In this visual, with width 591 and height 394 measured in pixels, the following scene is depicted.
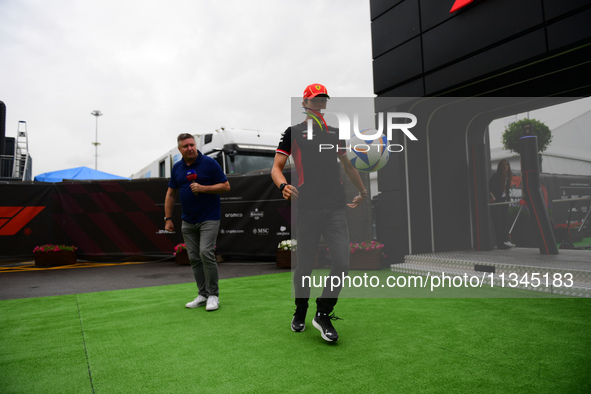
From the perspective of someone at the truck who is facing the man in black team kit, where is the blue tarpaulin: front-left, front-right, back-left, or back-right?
back-right

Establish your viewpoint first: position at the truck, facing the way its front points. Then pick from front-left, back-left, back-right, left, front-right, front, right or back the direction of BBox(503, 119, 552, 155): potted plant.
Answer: front

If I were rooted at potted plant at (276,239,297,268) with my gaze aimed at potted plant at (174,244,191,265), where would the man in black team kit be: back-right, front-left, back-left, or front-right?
back-left

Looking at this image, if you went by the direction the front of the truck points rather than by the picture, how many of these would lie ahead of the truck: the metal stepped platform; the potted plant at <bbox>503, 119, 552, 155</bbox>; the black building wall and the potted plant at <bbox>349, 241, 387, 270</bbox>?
4

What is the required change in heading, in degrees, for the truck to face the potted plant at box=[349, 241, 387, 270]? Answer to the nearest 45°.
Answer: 0° — it already faces it

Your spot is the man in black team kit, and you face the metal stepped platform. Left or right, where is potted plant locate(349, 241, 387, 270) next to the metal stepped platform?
left

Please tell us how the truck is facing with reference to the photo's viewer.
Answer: facing the viewer and to the right of the viewer

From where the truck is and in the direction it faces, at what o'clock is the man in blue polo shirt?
The man in blue polo shirt is roughly at 2 o'clock from the truck.
